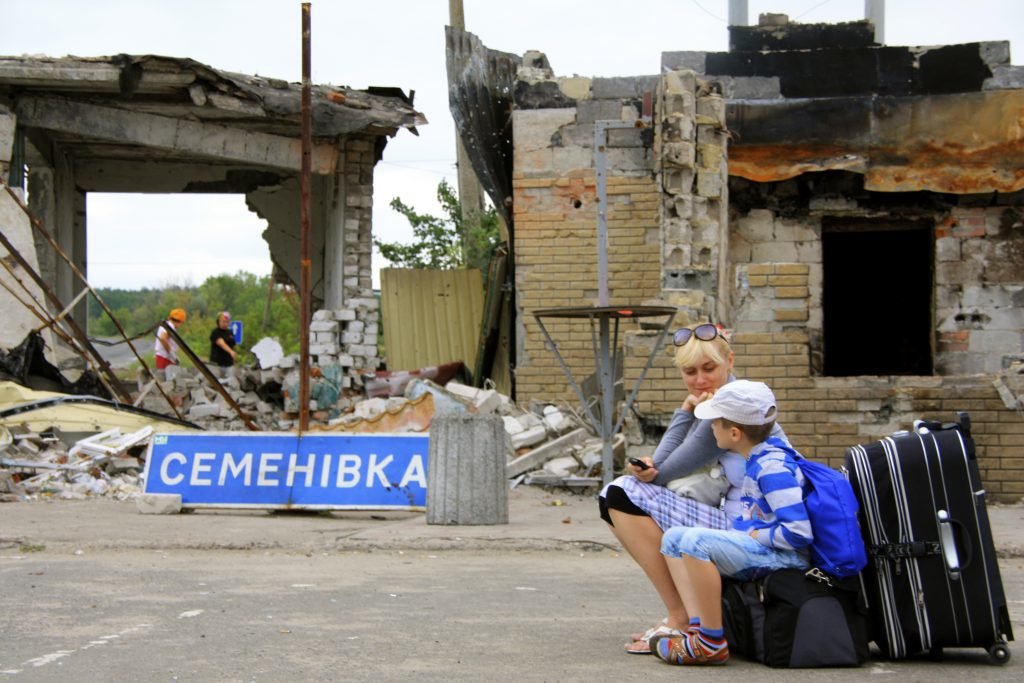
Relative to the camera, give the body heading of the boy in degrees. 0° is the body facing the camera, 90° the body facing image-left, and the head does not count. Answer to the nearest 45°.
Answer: approximately 90°

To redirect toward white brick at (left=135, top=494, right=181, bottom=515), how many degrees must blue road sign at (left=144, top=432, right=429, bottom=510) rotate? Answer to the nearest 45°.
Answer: approximately 90° to its right

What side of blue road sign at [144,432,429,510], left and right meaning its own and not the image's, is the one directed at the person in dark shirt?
back

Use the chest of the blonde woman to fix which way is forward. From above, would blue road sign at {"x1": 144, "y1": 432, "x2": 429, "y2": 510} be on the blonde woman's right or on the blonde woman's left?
on the blonde woman's right

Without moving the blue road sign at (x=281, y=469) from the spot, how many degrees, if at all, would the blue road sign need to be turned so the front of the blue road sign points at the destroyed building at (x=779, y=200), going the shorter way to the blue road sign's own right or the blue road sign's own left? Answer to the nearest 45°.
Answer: approximately 135° to the blue road sign's own left

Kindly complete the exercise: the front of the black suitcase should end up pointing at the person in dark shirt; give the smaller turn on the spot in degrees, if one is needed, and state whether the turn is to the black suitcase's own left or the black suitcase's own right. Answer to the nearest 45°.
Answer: approximately 45° to the black suitcase's own right

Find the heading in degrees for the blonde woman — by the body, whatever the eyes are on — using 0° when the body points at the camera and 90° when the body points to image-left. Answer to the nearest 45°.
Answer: approximately 90°

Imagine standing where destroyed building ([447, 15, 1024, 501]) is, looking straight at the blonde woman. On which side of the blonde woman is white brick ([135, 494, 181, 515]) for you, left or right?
right

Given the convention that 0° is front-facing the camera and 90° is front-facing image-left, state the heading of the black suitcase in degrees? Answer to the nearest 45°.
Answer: approximately 90°
